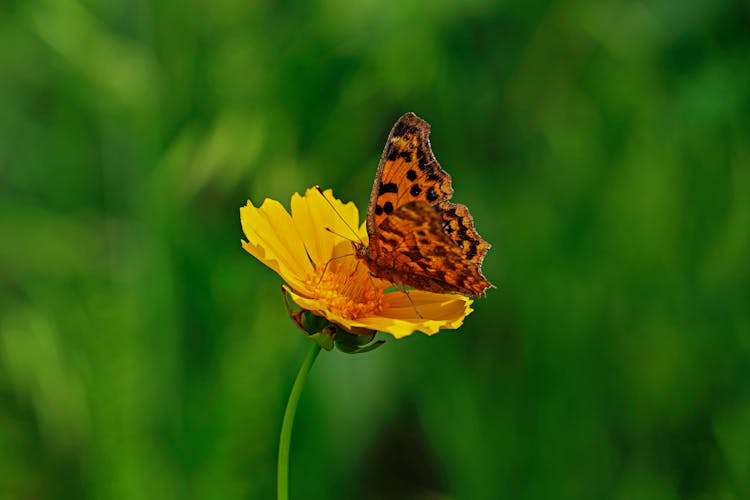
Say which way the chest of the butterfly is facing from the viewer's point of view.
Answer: to the viewer's left
